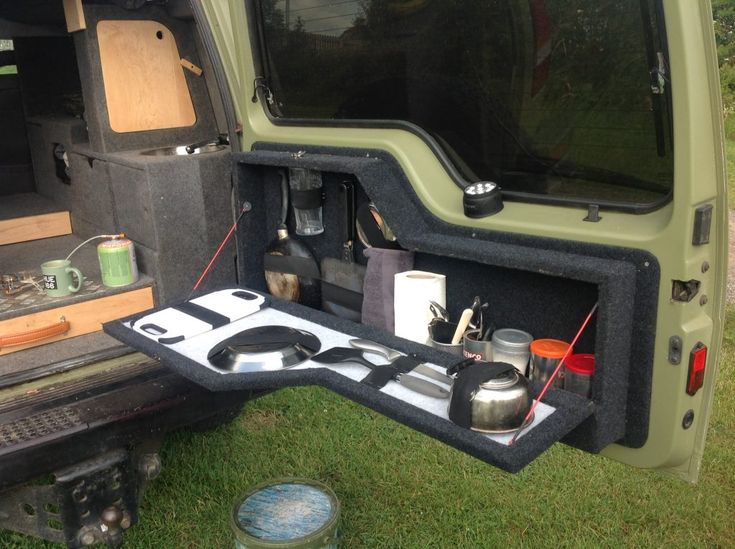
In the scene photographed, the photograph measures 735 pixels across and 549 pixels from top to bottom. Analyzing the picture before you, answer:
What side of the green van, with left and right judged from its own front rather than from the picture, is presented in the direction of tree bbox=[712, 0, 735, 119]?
right

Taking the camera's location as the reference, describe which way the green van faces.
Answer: facing away from the viewer and to the left of the viewer
